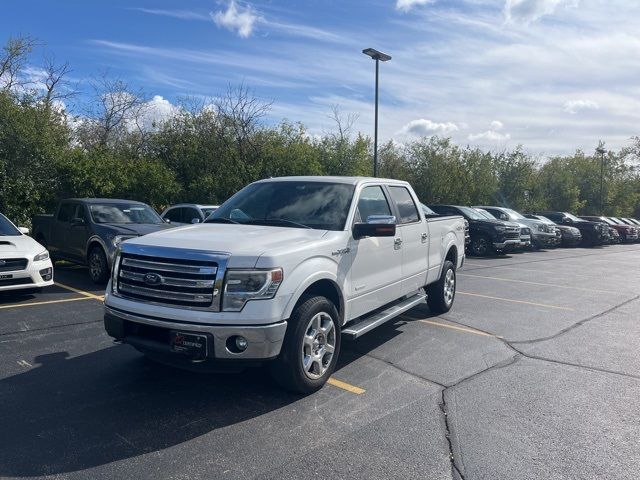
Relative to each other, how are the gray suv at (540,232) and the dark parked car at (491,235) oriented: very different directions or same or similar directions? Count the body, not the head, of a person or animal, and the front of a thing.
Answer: same or similar directions

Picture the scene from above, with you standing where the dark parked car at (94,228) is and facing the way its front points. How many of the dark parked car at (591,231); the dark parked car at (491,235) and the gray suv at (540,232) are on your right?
0

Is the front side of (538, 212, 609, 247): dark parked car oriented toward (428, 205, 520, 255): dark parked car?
no

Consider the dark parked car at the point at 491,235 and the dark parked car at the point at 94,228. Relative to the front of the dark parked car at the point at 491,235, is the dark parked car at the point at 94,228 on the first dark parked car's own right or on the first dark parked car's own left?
on the first dark parked car's own right

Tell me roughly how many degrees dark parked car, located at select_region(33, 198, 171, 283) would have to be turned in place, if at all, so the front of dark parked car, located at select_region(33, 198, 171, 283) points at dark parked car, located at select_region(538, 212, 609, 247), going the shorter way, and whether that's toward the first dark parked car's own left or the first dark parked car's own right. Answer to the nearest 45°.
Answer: approximately 45° to the first dark parked car's own left

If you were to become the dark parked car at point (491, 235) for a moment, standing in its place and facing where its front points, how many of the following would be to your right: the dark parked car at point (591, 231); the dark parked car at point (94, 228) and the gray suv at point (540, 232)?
1

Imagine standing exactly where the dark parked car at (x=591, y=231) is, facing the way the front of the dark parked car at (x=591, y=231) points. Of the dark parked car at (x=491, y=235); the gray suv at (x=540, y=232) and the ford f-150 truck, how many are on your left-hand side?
0

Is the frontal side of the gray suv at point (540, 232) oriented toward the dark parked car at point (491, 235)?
no

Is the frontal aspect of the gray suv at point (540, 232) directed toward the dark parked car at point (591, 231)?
no

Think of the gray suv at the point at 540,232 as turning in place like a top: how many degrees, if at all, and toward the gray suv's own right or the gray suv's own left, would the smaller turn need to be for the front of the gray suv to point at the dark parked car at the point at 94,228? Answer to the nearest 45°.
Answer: approximately 90° to the gray suv's own right

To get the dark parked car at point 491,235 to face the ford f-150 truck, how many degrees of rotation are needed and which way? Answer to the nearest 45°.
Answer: approximately 45° to its right

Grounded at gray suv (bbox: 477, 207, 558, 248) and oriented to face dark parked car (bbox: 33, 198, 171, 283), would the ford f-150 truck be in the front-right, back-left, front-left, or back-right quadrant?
front-left

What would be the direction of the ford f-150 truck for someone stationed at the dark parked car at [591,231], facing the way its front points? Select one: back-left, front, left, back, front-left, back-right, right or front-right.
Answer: front-right

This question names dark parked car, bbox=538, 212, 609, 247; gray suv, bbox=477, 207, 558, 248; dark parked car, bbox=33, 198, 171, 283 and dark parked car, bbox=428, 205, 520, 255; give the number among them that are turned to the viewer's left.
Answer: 0

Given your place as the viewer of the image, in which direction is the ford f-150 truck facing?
facing the viewer and to the left of the viewer

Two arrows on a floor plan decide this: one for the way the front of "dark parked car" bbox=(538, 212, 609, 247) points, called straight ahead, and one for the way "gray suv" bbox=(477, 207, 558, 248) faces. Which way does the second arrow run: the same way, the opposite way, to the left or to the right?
the same way

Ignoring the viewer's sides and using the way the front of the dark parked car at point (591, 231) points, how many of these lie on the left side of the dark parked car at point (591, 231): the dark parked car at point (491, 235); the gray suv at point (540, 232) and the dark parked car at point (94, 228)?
0

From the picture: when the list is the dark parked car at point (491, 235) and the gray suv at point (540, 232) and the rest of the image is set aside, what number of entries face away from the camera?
0

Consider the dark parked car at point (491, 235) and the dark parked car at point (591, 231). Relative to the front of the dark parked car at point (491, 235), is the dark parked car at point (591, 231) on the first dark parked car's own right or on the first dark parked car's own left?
on the first dark parked car's own left

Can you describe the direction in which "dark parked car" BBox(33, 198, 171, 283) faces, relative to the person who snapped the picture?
facing the viewer and to the right of the viewer
